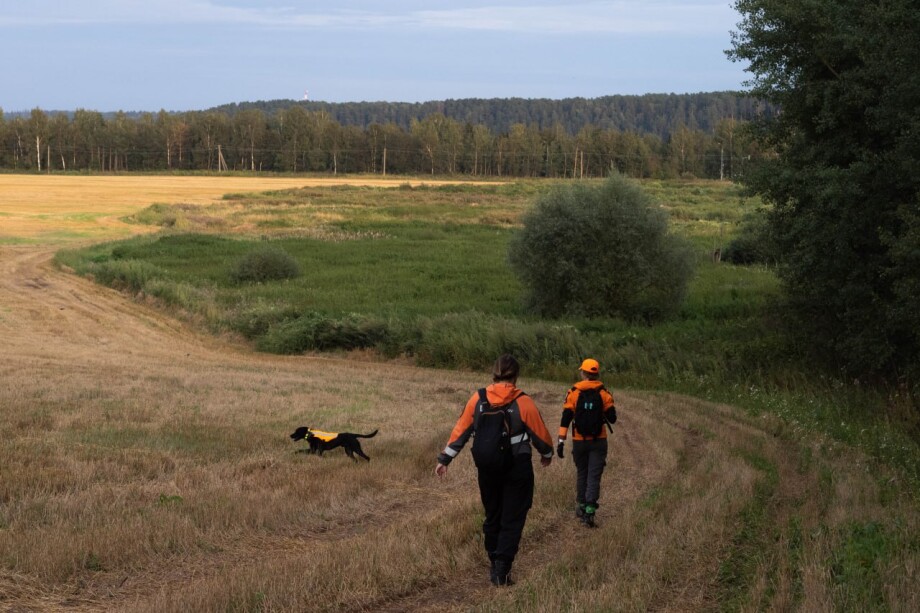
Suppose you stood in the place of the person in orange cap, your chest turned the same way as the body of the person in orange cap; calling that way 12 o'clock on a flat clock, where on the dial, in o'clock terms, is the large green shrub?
The large green shrub is roughly at 12 o'clock from the person in orange cap.

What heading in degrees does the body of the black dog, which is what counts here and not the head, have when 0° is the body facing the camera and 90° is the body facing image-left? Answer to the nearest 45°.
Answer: approximately 90°

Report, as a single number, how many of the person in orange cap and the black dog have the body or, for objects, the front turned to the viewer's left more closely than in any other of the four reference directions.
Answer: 1

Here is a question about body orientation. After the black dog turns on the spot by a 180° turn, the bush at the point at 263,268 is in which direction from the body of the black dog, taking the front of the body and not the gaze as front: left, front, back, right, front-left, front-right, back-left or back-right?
left

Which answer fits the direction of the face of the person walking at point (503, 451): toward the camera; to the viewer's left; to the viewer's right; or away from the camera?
away from the camera

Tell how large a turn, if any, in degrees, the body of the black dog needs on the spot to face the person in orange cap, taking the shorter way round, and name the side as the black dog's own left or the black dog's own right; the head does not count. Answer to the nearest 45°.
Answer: approximately 135° to the black dog's own left

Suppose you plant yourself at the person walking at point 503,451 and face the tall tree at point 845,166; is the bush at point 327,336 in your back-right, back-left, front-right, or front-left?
front-left

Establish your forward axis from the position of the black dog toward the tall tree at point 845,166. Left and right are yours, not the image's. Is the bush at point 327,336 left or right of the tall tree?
left

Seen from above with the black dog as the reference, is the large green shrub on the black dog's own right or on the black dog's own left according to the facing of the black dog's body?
on the black dog's own right

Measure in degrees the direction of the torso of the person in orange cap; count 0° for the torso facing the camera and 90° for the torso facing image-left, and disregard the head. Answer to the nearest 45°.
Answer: approximately 180°

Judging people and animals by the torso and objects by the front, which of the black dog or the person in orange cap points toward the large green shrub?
the person in orange cap

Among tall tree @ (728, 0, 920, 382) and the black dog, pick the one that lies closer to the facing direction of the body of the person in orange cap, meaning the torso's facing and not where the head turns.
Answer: the tall tree

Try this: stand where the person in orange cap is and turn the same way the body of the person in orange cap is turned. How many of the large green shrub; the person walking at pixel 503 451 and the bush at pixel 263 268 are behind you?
1

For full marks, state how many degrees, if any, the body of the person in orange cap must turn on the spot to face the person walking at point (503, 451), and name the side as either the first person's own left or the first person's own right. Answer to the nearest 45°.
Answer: approximately 180°

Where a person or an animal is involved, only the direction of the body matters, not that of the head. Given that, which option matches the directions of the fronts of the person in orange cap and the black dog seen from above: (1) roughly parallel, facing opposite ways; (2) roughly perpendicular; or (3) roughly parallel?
roughly perpendicular
